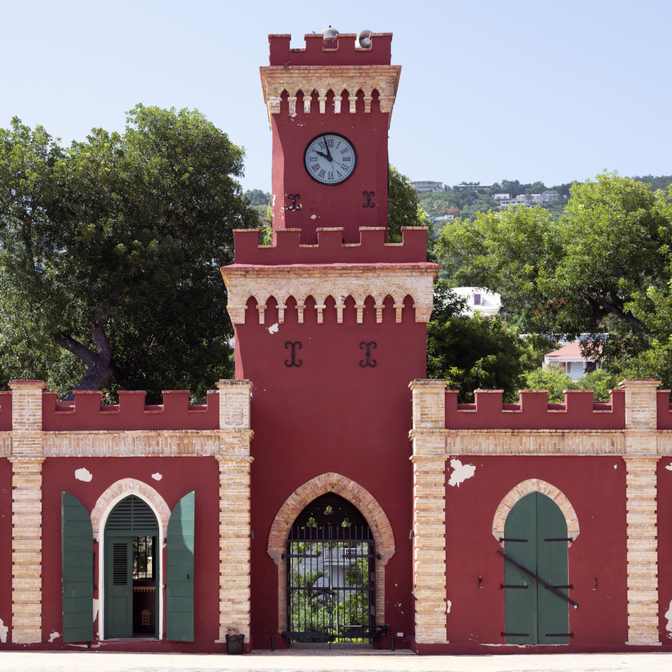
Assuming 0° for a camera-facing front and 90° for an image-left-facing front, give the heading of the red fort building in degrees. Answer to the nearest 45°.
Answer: approximately 0°

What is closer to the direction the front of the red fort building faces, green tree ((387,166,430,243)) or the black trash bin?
the black trash bin

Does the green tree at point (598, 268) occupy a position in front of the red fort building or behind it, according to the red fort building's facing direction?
behind

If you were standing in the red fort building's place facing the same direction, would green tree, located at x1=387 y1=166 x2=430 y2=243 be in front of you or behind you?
behind

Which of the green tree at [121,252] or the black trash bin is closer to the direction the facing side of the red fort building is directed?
the black trash bin

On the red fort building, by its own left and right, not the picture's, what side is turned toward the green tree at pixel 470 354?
back
